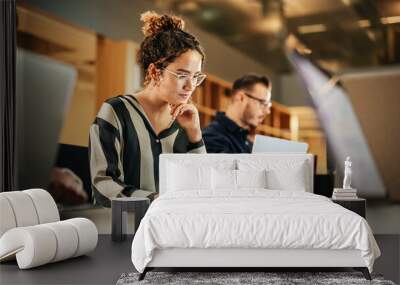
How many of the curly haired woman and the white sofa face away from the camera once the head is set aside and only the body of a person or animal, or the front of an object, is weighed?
0

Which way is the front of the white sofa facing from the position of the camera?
facing the viewer and to the right of the viewer

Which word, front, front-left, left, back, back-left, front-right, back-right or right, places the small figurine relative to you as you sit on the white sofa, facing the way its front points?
front-left
